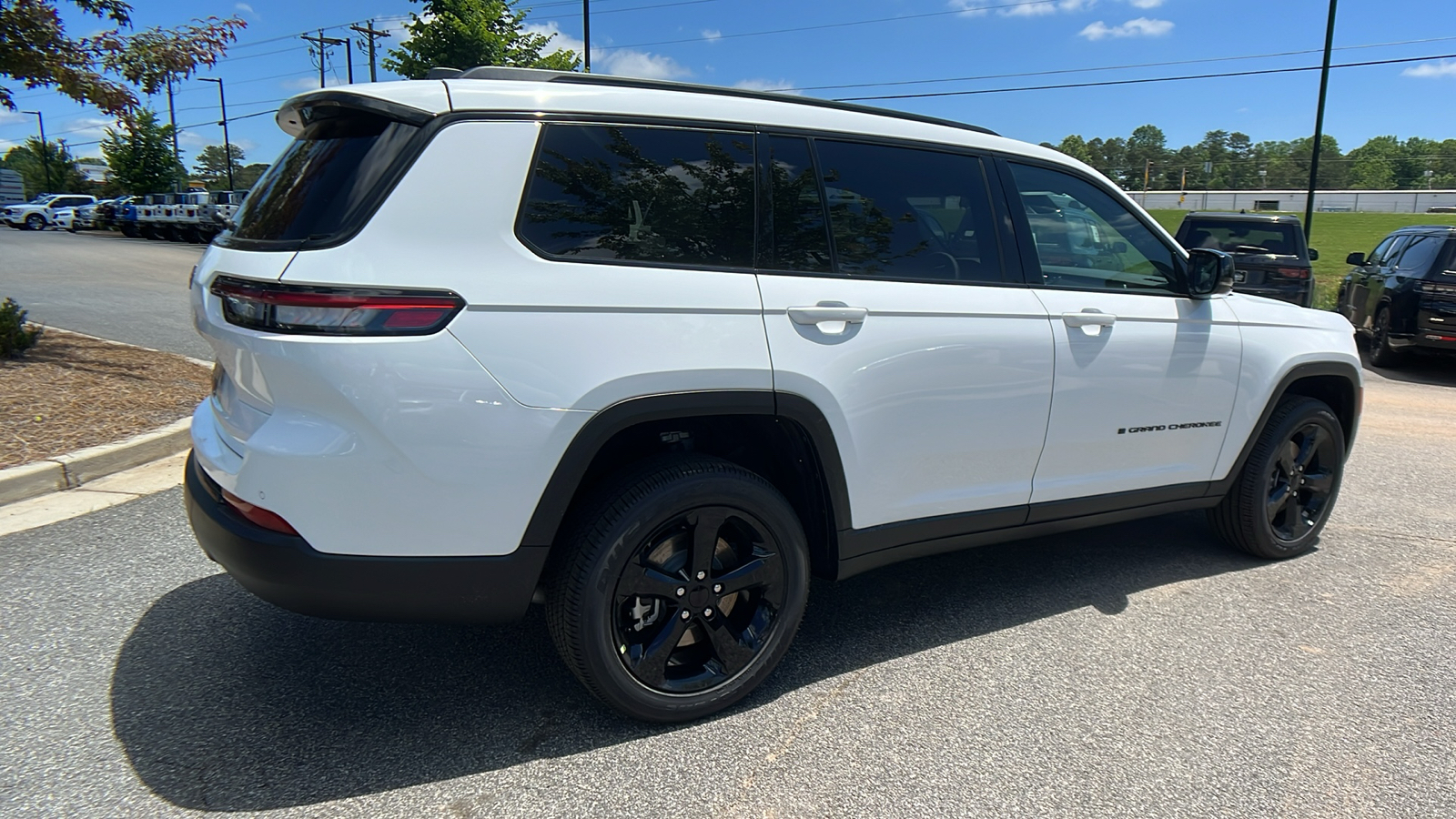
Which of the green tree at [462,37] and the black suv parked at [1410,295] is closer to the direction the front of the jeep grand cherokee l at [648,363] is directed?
the black suv parked

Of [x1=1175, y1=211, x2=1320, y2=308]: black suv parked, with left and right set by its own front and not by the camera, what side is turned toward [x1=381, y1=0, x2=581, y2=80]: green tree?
left

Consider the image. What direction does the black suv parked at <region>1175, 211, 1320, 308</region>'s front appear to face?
away from the camera

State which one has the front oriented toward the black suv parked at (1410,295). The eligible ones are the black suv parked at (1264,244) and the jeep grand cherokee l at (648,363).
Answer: the jeep grand cherokee l

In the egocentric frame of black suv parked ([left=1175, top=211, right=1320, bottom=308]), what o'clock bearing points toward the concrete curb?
The concrete curb is roughly at 7 o'clock from the black suv parked.

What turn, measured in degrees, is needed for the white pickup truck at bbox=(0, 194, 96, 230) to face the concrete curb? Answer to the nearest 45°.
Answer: approximately 45° to its left

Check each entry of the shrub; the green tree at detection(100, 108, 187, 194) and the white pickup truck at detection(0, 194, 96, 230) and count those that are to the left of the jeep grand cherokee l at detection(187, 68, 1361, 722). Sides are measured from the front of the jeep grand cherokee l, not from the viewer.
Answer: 3

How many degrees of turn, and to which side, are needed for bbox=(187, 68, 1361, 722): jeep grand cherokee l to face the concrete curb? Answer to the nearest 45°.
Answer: approximately 90° to its left

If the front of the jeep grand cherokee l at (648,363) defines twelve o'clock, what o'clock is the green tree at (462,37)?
The green tree is roughly at 10 o'clock from the jeep grand cherokee l.

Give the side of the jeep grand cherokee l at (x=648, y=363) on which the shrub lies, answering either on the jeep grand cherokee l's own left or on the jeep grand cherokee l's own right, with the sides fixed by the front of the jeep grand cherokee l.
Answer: on the jeep grand cherokee l's own left

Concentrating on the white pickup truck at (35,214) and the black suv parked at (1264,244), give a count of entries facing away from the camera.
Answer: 1

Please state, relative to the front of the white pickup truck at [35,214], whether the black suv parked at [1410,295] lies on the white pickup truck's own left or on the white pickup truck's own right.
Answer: on the white pickup truck's own left

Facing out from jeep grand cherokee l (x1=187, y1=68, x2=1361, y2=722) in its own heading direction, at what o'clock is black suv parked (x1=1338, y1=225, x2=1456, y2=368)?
The black suv parked is roughly at 12 o'clock from the jeep grand cherokee l.
